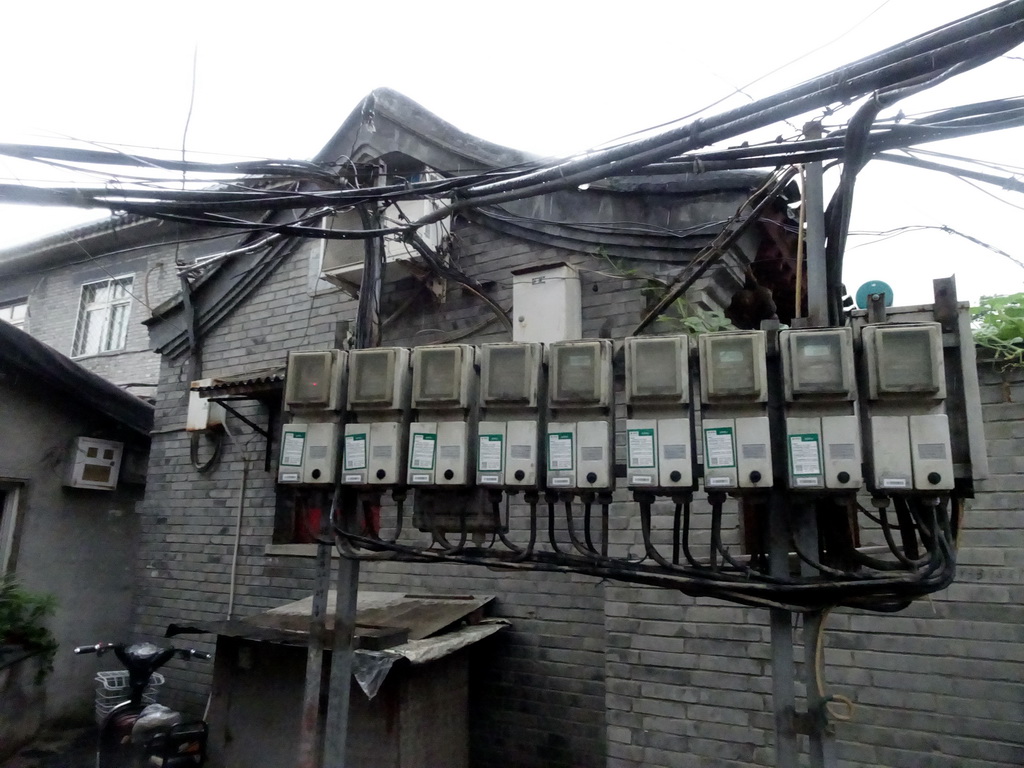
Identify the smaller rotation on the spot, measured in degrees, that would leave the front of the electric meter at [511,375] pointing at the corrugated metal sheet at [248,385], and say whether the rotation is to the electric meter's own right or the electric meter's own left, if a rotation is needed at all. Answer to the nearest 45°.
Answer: approximately 135° to the electric meter's own right

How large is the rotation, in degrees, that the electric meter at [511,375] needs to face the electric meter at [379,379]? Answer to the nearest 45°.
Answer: approximately 90° to its right

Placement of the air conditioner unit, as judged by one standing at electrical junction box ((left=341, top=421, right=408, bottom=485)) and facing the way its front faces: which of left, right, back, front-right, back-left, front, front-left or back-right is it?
back

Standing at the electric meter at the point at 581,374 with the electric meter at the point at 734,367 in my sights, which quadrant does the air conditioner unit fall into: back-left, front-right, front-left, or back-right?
back-left

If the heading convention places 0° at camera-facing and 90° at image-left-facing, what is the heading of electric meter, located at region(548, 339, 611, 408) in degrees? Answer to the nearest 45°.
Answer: approximately 0°

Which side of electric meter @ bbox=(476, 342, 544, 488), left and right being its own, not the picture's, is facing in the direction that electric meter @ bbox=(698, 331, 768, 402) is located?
left

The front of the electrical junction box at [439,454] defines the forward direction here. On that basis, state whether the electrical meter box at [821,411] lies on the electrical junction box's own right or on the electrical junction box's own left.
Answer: on the electrical junction box's own left

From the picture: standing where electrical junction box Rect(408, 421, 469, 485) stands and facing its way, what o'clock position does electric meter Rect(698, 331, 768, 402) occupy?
The electric meter is roughly at 10 o'clock from the electrical junction box.

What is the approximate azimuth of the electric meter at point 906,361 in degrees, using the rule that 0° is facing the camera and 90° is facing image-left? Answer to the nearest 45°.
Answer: approximately 0°
